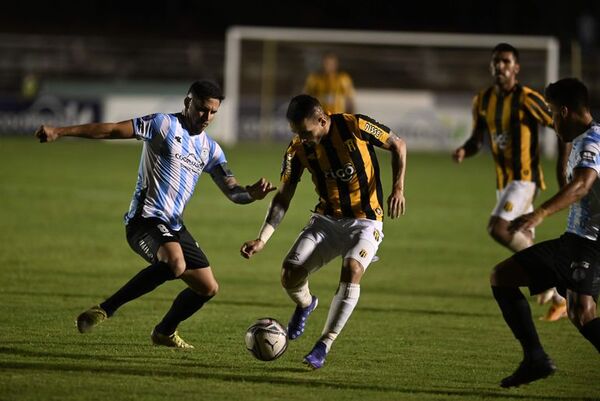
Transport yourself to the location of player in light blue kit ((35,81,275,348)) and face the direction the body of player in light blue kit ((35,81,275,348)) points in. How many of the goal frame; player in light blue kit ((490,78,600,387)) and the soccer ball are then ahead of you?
2

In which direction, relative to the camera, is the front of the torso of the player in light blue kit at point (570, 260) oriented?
to the viewer's left

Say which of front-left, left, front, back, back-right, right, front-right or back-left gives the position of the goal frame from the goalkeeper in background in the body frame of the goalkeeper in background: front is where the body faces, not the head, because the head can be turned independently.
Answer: back

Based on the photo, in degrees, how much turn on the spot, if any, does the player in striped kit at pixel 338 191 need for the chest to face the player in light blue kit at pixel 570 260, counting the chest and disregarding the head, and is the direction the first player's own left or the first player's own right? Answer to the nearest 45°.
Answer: approximately 45° to the first player's own left

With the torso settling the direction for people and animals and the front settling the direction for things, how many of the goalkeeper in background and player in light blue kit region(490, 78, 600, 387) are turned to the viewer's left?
1

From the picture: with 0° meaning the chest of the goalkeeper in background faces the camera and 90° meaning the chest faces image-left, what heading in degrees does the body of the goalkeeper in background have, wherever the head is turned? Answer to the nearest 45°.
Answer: approximately 0°

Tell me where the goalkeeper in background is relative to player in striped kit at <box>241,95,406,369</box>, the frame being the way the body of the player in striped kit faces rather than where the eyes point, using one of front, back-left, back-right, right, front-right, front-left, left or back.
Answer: back

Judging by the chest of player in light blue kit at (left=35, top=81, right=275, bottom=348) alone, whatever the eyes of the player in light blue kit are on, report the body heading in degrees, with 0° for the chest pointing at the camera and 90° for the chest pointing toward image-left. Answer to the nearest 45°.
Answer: approximately 315°

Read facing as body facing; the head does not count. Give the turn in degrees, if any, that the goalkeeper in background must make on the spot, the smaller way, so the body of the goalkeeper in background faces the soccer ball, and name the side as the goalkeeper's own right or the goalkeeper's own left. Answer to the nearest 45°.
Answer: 0° — they already face it
